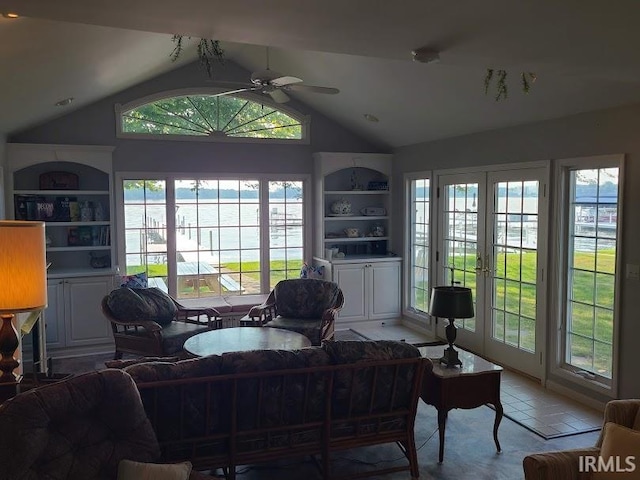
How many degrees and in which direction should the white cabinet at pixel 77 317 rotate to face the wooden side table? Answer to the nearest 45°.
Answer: approximately 45° to its left

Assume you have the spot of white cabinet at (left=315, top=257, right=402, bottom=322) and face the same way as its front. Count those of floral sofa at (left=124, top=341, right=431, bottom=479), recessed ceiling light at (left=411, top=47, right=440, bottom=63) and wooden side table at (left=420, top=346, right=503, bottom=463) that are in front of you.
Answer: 3

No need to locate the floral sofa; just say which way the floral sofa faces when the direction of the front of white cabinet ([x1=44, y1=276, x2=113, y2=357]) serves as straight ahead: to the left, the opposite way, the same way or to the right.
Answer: the opposite way

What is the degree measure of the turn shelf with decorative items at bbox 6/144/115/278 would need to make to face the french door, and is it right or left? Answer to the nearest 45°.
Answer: approximately 45° to its left

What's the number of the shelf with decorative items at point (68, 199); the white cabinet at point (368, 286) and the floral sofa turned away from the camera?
1

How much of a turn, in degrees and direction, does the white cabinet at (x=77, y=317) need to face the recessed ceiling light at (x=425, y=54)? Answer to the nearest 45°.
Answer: approximately 45° to its left

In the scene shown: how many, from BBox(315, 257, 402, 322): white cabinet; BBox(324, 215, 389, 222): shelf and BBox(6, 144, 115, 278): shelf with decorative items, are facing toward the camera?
3

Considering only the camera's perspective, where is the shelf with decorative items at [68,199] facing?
facing the viewer

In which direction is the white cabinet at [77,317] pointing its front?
toward the camera

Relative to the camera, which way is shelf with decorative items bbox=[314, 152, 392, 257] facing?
toward the camera

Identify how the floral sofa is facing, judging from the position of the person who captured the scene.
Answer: facing away from the viewer

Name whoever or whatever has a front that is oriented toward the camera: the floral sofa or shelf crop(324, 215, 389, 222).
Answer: the shelf

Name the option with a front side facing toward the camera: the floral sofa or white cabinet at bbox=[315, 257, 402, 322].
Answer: the white cabinet

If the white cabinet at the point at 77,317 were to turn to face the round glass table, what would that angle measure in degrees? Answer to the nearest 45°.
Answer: approximately 45° to its left

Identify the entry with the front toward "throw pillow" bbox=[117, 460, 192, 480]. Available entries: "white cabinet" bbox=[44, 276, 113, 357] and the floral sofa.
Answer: the white cabinet

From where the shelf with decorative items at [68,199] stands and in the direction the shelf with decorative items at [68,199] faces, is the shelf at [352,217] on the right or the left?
on its left

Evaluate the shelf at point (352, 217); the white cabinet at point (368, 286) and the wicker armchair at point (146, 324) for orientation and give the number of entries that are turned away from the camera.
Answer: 0
